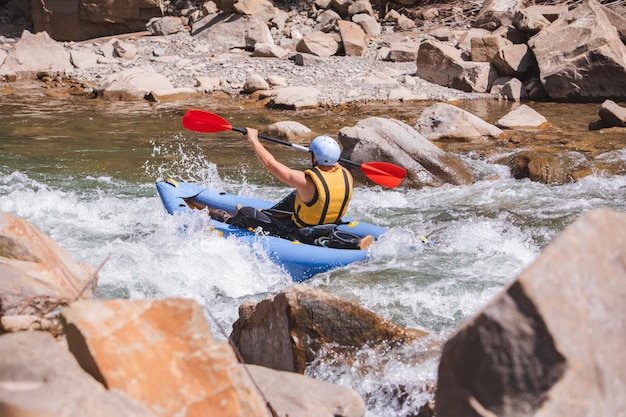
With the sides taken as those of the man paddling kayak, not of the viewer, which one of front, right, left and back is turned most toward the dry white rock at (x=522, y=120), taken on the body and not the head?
right

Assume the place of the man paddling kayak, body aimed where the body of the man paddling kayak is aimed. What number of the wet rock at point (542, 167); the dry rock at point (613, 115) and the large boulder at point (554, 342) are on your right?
2

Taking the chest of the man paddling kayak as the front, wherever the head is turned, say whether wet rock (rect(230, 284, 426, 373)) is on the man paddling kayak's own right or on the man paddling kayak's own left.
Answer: on the man paddling kayak's own left

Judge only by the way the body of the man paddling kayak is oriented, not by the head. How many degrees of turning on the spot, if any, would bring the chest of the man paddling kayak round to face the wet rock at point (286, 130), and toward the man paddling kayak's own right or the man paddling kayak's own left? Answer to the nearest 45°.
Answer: approximately 45° to the man paddling kayak's own right

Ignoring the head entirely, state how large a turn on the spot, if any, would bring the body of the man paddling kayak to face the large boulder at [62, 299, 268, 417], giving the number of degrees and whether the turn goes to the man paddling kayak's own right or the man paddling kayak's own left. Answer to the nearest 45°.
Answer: approximately 135° to the man paddling kayak's own left

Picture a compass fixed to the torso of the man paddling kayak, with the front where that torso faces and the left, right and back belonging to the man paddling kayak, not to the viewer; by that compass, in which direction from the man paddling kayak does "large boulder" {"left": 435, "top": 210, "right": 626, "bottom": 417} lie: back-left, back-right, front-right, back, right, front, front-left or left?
back-left

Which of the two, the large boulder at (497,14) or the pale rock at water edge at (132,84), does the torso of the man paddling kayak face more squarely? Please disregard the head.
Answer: the pale rock at water edge

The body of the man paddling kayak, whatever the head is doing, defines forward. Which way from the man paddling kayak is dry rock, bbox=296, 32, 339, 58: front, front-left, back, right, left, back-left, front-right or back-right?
front-right

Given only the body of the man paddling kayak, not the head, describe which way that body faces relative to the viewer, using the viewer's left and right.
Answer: facing away from the viewer and to the left of the viewer

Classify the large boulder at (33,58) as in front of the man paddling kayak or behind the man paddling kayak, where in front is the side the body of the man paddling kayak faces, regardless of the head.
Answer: in front

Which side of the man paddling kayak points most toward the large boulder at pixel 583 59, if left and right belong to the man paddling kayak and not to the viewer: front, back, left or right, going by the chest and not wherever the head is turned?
right

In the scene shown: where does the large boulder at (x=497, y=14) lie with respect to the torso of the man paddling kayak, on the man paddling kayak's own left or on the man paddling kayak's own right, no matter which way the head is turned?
on the man paddling kayak's own right

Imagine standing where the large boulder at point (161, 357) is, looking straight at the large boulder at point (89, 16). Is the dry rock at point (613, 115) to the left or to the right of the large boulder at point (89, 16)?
right

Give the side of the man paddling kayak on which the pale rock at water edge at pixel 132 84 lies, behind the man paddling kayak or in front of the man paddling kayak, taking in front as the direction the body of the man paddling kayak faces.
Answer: in front
